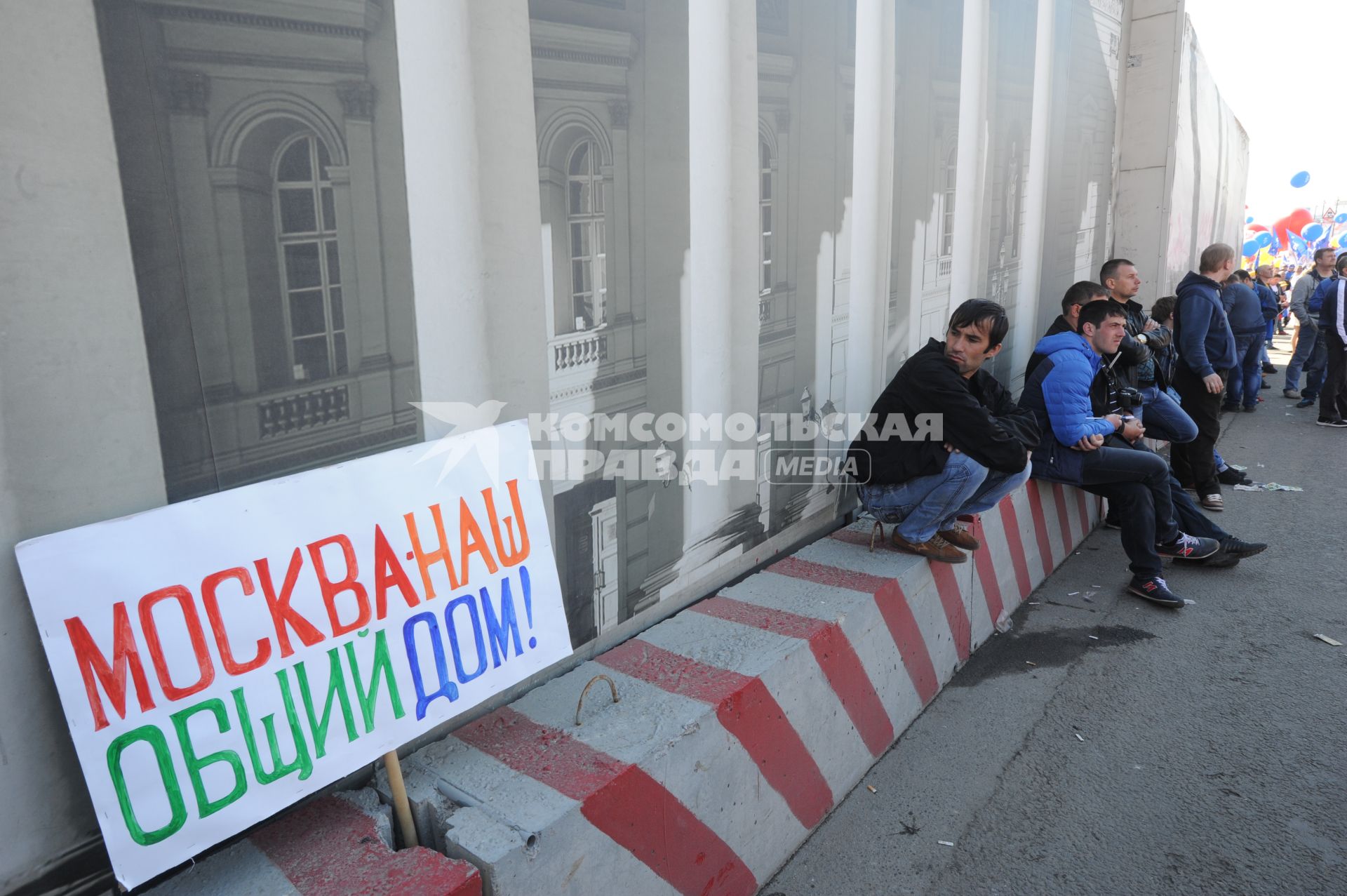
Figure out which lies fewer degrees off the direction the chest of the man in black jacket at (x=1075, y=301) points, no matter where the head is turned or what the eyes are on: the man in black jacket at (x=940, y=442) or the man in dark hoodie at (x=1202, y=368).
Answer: the man in dark hoodie

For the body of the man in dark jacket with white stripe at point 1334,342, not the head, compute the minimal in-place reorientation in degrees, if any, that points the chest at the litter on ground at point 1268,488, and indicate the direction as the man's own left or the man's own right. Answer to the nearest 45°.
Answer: approximately 90° to the man's own left

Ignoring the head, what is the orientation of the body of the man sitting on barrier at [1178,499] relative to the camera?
to the viewer's right

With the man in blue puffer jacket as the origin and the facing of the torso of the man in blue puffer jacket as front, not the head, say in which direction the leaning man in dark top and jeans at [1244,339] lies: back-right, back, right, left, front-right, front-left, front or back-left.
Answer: left

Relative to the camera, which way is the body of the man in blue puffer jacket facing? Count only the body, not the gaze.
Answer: to the viewer's right

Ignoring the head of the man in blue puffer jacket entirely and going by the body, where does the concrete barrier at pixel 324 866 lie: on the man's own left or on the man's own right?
on the man's own right

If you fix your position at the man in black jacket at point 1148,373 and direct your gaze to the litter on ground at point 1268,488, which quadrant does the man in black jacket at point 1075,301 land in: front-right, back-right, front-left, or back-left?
back-left

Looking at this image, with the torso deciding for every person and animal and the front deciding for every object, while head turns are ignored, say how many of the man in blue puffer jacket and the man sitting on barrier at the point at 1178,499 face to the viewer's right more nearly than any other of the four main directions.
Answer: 2

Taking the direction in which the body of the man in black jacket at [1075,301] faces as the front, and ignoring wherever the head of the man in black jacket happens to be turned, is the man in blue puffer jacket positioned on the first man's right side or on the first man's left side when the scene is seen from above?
on the first man's right side

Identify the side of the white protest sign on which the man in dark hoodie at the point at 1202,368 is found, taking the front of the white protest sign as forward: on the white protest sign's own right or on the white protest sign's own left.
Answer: on the white protest sign's own left
